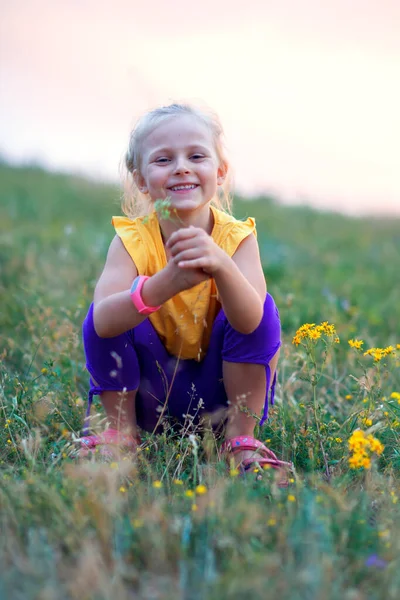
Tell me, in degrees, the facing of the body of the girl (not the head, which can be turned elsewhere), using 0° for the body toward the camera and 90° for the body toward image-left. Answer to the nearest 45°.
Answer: approximately 0°
